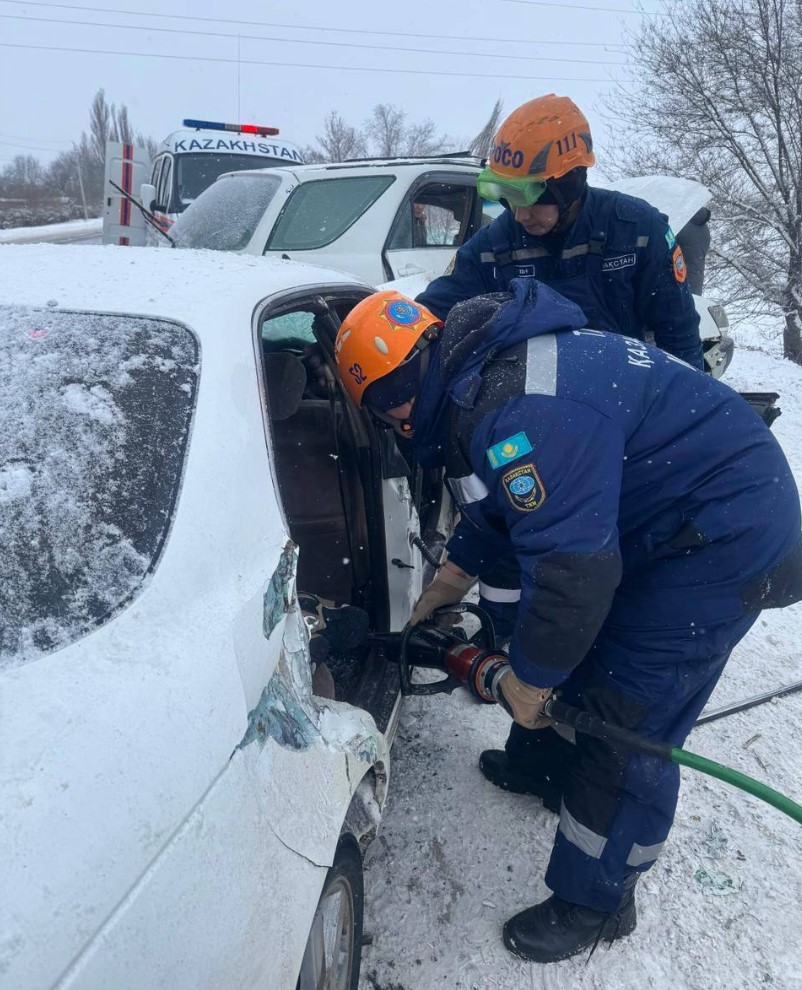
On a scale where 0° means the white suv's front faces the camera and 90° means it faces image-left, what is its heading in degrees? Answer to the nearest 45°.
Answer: approximately 225°

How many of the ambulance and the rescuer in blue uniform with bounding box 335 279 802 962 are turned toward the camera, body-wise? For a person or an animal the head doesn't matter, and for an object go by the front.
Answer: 1

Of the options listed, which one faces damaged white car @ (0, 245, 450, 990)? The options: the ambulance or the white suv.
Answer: the ambulance

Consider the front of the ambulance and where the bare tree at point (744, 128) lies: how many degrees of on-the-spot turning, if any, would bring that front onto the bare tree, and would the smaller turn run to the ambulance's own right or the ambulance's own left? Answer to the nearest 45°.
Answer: approximately 90° to the ambulance's own left

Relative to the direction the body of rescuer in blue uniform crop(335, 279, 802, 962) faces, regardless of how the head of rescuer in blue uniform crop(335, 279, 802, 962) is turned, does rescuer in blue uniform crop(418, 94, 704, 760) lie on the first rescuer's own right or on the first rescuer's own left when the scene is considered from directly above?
on the first rescuer's own right

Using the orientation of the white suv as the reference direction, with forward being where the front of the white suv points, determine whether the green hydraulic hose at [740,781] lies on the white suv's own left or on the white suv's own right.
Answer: on the white suv's own right

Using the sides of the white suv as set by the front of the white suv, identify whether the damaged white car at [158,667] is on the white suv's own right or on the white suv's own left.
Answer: on the white suv's own right

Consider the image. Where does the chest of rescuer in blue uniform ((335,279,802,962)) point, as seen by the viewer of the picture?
to the viewer's left

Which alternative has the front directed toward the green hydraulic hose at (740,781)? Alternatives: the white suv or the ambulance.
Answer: the ambulance

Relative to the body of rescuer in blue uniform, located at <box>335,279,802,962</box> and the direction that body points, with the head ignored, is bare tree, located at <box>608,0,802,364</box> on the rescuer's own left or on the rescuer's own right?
on the rescuer's own right
